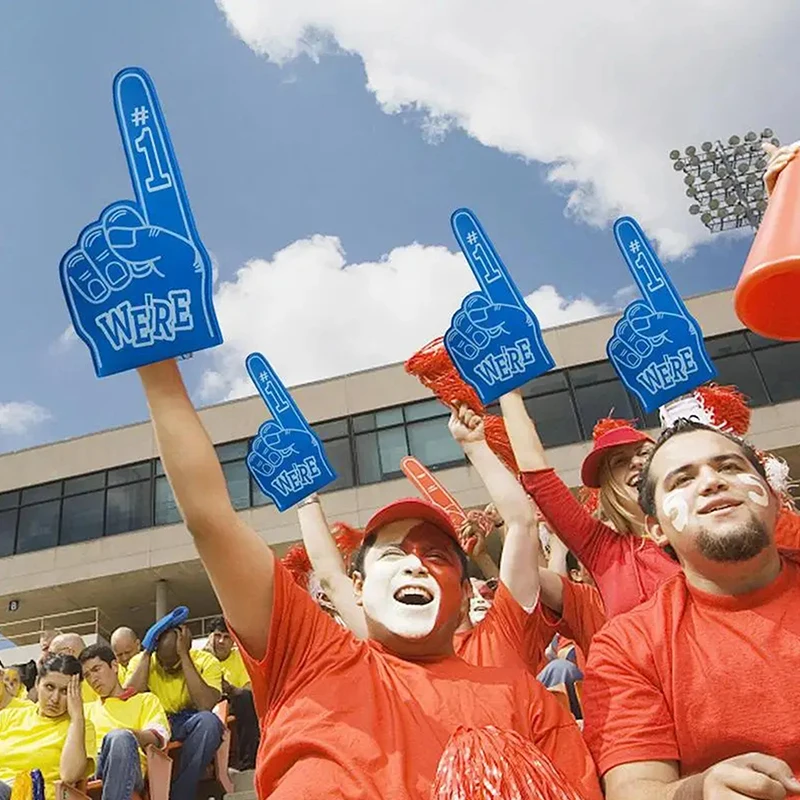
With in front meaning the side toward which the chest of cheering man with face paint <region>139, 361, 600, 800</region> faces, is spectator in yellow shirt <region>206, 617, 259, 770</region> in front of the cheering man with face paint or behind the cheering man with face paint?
behind

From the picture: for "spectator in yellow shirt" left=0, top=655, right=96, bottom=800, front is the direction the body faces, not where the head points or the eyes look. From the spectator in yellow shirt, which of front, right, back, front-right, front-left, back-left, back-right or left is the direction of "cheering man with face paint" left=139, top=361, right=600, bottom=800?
front

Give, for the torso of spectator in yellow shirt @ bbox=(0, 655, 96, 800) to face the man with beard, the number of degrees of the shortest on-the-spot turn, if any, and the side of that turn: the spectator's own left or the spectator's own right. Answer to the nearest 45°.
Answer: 0° — they already face them

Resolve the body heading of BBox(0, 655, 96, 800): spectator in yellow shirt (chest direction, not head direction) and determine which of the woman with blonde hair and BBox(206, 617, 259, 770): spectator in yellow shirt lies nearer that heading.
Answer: the woman with blonde hair

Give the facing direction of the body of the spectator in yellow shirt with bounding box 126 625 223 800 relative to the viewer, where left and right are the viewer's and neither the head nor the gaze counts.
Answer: facing the viewer

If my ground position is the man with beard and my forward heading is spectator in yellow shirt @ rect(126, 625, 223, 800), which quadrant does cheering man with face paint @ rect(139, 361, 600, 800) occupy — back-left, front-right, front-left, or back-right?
front-left

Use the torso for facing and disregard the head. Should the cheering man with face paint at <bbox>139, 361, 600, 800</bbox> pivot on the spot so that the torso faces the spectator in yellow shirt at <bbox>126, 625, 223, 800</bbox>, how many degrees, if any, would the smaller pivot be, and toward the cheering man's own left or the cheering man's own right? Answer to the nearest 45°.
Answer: approximately 180°

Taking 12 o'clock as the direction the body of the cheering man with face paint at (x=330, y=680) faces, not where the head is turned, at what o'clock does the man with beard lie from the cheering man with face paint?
The man with beard is roughly at 9 o'clock from the cheering man with face paint.

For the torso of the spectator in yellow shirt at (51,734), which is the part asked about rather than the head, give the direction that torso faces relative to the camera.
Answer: toward the camera

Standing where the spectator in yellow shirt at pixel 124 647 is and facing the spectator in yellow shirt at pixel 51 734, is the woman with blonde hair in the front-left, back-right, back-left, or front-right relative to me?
front-left

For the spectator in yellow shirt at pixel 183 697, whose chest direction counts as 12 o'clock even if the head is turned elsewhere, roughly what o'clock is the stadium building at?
The stadium building is roughly at 6 o'clock from the spectator in yellow shirt.

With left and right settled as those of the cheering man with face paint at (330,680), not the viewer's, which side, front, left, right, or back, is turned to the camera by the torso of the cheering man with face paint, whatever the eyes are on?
front

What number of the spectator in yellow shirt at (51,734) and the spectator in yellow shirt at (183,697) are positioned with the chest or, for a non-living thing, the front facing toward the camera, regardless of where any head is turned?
2

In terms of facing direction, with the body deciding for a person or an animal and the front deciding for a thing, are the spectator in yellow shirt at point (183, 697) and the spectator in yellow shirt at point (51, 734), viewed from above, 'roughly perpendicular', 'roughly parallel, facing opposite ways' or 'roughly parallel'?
roughly parallel
